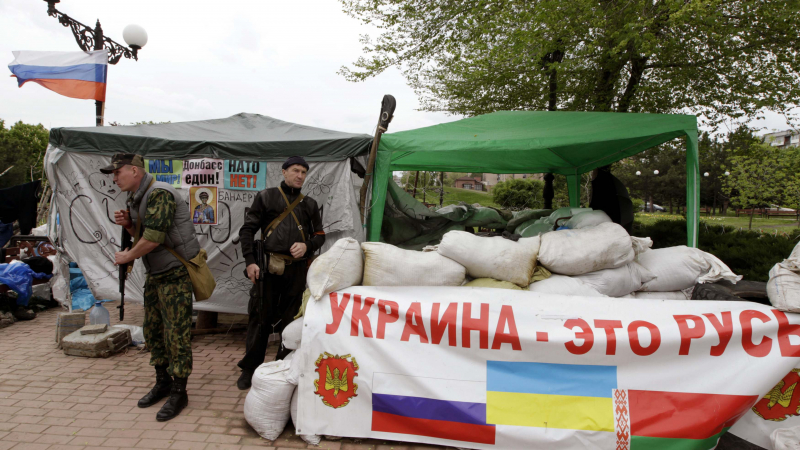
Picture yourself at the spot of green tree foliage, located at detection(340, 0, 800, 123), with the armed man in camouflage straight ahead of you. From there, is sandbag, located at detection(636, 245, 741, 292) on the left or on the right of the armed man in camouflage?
left

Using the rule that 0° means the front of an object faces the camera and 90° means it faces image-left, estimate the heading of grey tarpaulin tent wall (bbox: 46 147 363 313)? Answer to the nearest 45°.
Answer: approximately 0°

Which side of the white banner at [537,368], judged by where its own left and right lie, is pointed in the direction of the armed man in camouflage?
right

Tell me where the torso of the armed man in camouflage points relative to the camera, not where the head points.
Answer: to the viewer's left

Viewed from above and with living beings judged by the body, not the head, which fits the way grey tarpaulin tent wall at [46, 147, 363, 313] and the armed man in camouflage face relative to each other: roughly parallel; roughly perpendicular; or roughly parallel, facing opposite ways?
roughly perpendicular

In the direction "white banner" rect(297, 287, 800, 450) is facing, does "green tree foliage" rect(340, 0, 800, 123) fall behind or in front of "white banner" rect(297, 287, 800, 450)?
behind

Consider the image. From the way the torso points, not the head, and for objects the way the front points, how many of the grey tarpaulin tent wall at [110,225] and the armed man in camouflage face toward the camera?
1

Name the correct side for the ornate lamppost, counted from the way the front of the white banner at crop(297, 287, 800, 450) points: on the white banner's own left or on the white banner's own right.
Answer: on the white banner's own right

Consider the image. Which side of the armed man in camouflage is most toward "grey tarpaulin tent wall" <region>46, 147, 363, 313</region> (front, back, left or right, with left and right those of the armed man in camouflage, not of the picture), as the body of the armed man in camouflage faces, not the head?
right
